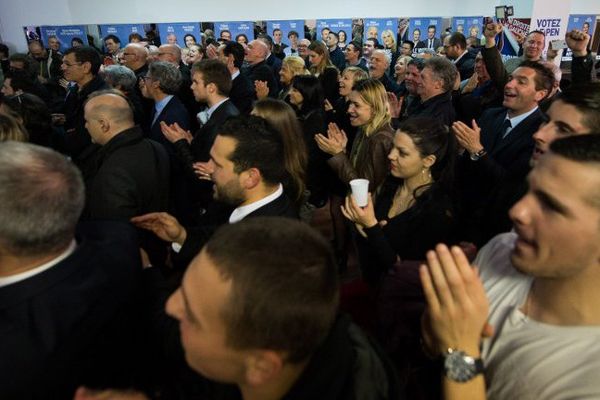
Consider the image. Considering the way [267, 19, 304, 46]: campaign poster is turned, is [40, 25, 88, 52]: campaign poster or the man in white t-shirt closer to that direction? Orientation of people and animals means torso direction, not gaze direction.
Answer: the man in white t-shirt

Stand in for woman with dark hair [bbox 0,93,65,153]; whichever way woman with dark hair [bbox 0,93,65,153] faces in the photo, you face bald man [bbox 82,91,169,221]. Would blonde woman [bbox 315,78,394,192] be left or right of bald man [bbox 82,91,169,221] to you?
left

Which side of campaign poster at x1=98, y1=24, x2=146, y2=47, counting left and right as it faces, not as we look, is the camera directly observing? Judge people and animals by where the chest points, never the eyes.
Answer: front

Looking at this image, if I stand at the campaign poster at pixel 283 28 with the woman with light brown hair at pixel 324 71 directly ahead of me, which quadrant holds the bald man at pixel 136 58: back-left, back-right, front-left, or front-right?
front-right

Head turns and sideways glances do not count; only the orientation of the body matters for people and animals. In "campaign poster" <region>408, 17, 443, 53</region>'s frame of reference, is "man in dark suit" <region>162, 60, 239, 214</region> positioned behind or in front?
in front

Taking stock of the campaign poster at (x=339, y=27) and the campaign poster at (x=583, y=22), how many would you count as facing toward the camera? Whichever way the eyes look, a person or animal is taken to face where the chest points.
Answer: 2

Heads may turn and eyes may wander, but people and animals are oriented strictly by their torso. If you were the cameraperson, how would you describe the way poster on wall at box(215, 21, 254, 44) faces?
facing the viewer

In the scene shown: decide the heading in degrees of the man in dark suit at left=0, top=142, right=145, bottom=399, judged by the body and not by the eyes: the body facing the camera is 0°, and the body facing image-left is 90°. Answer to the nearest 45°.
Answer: approximately 135°

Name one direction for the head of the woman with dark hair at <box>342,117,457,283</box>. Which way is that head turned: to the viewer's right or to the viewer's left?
to the viewer's left

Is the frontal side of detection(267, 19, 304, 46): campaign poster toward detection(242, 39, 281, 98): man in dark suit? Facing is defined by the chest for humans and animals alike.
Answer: yes

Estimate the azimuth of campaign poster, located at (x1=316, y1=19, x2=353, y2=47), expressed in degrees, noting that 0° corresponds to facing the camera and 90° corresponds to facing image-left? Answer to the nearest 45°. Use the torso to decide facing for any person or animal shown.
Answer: approximately 0°
